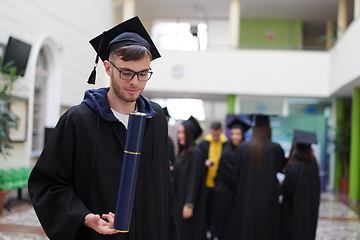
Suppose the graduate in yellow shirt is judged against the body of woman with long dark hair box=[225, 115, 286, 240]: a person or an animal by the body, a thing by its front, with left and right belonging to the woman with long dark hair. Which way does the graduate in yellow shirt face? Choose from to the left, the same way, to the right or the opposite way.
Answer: the opposite way

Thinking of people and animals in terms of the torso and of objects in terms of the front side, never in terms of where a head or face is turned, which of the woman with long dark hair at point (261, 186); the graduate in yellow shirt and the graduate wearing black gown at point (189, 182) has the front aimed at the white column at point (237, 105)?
the woman with long dark hair

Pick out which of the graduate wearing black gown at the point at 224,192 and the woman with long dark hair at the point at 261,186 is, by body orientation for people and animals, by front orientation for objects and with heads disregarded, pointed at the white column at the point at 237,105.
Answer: the woman with long dark hair

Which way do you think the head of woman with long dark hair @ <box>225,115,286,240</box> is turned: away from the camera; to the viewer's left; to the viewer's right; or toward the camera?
away from the camera

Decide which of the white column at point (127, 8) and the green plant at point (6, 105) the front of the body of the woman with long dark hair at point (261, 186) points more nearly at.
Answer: the white column

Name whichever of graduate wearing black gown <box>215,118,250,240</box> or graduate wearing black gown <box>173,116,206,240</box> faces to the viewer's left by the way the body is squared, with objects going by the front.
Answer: graduate wearing black gown <box>173,116,206,240</box>

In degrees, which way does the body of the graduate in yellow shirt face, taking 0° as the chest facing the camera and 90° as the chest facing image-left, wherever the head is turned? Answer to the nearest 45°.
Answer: approximately 0°

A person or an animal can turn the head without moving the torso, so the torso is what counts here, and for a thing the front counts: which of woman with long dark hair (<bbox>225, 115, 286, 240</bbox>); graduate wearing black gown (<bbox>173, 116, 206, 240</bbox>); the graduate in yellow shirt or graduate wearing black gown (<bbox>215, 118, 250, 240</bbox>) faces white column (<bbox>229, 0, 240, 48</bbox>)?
the woman with long dark hair

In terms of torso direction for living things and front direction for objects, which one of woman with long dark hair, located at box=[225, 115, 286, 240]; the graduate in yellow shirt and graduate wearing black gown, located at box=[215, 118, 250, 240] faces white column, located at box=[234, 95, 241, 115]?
the woman with long dark hair

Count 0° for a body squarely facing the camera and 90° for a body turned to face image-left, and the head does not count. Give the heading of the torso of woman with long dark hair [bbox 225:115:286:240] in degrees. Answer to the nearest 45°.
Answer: approximately 180°
